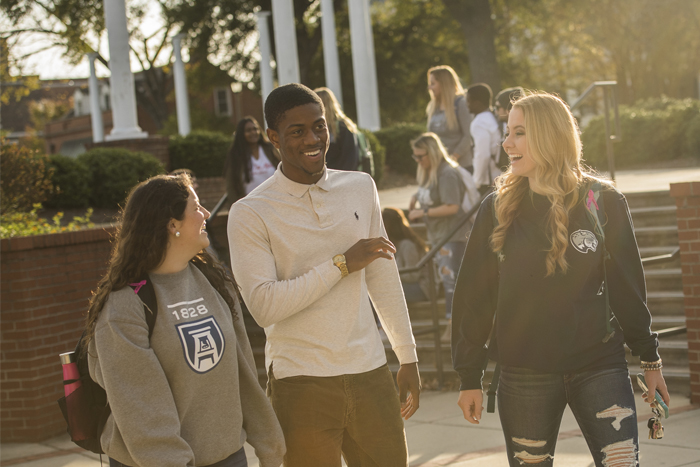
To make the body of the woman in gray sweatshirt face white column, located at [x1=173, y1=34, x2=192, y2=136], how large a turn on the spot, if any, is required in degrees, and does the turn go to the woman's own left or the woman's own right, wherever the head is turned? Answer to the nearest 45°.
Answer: approximately 135° to the woman's own left

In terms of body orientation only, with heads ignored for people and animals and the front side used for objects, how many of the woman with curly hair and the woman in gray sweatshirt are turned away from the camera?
0

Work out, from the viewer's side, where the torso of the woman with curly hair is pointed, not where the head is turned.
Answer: toward the camera

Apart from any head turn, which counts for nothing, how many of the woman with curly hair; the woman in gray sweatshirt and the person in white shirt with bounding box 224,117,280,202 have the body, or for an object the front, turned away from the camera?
0

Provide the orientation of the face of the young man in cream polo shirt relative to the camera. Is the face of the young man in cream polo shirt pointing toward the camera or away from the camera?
toward the camera

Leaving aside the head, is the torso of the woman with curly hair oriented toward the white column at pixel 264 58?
no

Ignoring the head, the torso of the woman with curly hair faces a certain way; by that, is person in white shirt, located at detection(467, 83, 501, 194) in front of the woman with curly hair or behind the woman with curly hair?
behind

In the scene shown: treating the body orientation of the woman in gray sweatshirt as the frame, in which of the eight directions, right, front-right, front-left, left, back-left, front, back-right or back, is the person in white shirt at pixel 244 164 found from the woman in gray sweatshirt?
back-left

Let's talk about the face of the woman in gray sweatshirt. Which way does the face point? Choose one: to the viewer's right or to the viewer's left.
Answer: to the viewer's right

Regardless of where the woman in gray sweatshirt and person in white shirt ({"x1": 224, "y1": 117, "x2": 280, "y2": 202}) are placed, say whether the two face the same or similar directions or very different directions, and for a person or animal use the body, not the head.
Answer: same or similar directions

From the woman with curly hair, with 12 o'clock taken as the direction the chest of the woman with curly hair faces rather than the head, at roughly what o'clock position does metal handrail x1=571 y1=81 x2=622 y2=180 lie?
The metal handrail is roughly at 6 o'clock from the woman with curly hair.

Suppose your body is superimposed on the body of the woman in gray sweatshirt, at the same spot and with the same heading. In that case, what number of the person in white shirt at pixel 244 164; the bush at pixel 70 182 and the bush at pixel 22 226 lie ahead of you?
0

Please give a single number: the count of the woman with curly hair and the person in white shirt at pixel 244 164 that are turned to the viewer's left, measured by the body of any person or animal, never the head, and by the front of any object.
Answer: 0

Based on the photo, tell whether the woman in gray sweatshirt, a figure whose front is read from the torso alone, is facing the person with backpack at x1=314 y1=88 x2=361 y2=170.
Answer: no

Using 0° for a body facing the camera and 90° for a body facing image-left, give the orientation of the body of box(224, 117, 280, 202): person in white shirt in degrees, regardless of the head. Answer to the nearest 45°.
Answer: approximately 315°
